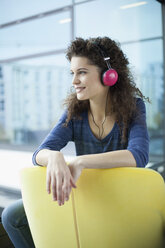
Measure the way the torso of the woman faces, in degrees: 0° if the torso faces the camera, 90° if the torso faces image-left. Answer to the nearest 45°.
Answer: approximately 45°
